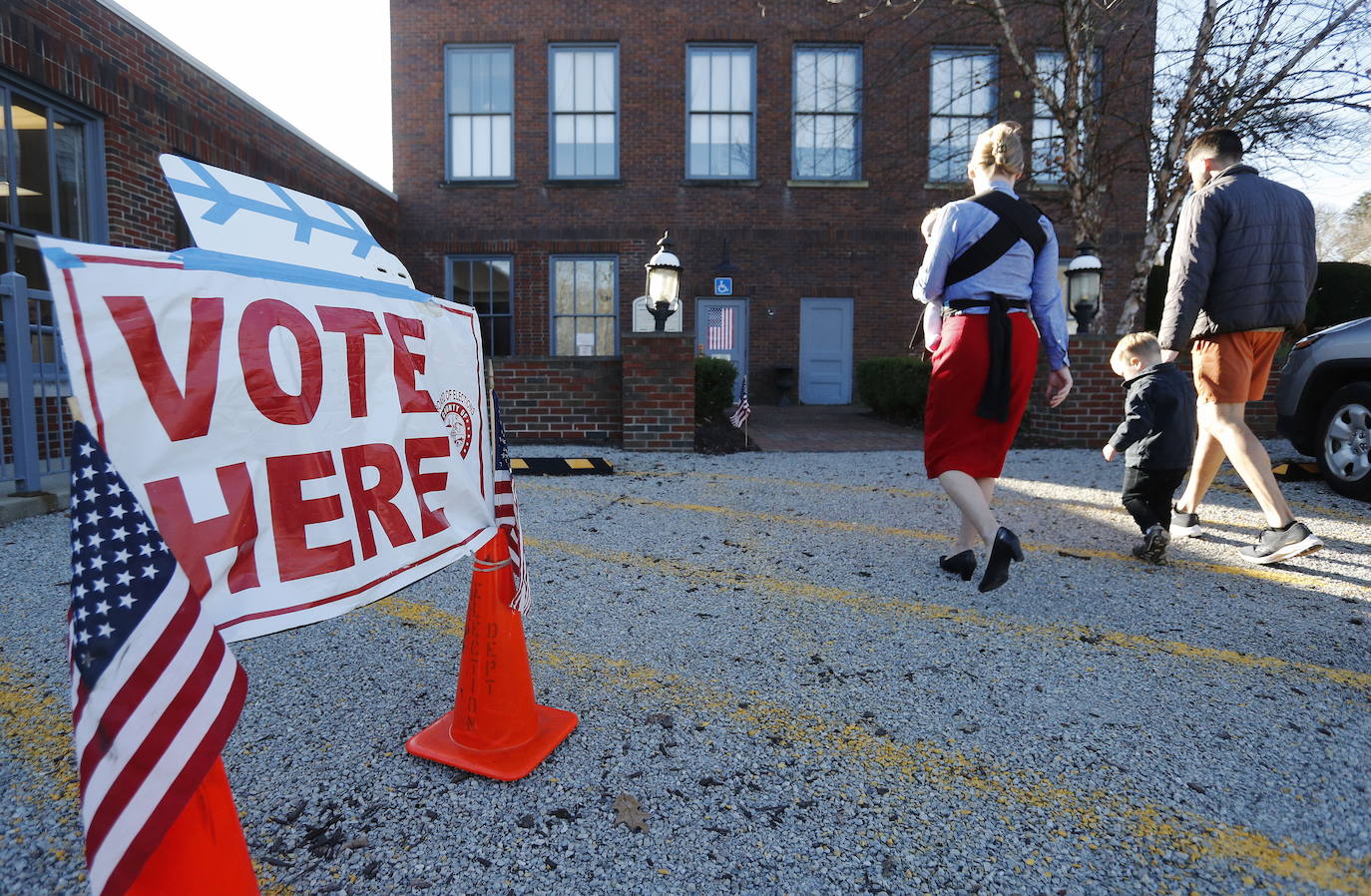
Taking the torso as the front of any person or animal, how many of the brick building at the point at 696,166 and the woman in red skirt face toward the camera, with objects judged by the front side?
1

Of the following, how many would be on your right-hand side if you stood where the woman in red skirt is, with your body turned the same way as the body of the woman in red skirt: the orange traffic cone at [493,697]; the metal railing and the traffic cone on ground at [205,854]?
0

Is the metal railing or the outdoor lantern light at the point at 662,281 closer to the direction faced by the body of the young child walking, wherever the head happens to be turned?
the outdoor lantern light

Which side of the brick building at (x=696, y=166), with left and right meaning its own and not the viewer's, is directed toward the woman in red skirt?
front

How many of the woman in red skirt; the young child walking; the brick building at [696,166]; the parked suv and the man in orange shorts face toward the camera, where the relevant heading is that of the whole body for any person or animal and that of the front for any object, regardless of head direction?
1

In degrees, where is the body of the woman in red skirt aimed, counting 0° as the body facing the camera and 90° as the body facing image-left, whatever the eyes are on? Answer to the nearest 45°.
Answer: approximately 135°

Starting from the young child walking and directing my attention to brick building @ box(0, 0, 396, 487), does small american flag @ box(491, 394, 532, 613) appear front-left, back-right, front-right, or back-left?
front-left

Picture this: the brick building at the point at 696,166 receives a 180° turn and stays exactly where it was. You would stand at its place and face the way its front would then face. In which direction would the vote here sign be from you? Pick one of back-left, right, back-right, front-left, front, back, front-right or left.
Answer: back

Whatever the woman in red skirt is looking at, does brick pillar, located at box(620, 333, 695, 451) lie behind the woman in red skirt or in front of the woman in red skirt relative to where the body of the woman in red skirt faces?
in front

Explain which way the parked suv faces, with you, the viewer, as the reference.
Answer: facing away from the viewer and to the left of the viewer

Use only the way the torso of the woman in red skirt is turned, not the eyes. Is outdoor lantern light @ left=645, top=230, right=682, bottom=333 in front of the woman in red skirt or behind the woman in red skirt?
in front

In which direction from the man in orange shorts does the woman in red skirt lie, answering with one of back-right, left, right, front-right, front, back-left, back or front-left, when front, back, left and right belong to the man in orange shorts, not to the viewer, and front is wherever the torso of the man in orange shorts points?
left

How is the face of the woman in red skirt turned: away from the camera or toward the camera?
away from the camera

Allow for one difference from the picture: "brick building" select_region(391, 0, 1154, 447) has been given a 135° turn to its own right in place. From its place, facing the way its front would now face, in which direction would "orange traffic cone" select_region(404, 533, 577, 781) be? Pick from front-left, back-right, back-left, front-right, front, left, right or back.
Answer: back-left

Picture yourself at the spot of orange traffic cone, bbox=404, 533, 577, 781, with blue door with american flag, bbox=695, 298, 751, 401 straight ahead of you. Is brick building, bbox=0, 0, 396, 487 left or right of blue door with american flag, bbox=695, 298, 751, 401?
left

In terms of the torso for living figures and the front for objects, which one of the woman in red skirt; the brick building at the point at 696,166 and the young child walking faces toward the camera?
the brick building

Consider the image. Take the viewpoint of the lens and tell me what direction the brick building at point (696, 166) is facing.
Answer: facing the viewer

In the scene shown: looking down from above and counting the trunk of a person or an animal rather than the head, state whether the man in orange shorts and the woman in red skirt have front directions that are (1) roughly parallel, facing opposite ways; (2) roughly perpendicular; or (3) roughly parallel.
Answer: roughly parallel

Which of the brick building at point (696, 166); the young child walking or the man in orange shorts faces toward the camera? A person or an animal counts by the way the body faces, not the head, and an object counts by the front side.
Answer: the brick building

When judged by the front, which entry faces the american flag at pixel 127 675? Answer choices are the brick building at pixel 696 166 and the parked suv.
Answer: the brick building
